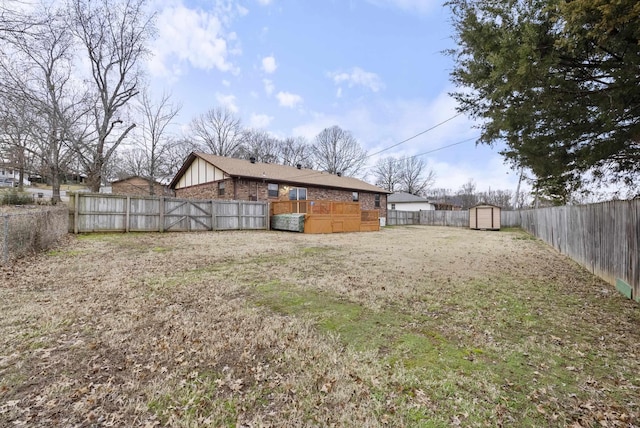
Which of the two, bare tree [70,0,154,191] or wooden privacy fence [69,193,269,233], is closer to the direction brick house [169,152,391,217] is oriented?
the bare tree

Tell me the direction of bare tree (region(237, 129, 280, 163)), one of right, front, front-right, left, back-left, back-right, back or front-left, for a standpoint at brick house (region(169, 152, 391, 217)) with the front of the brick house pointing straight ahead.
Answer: front-right

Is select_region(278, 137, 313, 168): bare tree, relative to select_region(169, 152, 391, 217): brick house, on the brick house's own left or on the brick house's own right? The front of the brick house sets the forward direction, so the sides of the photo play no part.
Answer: on the brick house's own right

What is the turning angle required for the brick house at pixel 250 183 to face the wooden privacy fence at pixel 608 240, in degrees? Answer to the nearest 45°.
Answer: approximately 180°

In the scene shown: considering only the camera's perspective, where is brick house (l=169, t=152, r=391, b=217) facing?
facing away from the viewer and to the left of the viewer

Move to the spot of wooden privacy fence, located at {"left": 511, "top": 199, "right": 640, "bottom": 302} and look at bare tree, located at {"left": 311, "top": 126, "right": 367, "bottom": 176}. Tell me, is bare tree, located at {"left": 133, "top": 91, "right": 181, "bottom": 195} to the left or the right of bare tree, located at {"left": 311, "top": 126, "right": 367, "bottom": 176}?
left

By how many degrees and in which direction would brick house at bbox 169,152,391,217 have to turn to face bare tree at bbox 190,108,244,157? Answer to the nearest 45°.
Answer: approximately 45° to its right

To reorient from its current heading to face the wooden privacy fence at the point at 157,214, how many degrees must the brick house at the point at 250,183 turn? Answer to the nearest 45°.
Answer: approximately 90° to its left

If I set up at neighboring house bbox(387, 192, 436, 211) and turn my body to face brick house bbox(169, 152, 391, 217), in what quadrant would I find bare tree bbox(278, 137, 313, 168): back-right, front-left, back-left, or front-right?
front-right

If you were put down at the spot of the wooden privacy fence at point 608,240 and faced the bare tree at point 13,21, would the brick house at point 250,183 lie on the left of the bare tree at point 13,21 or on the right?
right

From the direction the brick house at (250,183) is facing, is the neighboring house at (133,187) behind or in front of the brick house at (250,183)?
in front

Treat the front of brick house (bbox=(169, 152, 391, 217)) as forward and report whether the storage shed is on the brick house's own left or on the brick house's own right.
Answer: on the brick house's own right

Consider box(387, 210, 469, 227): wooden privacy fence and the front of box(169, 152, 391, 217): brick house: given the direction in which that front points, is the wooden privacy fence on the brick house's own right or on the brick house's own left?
on the brick house's own right

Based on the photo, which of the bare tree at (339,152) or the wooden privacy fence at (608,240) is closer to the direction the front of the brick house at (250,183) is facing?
the bare tree
